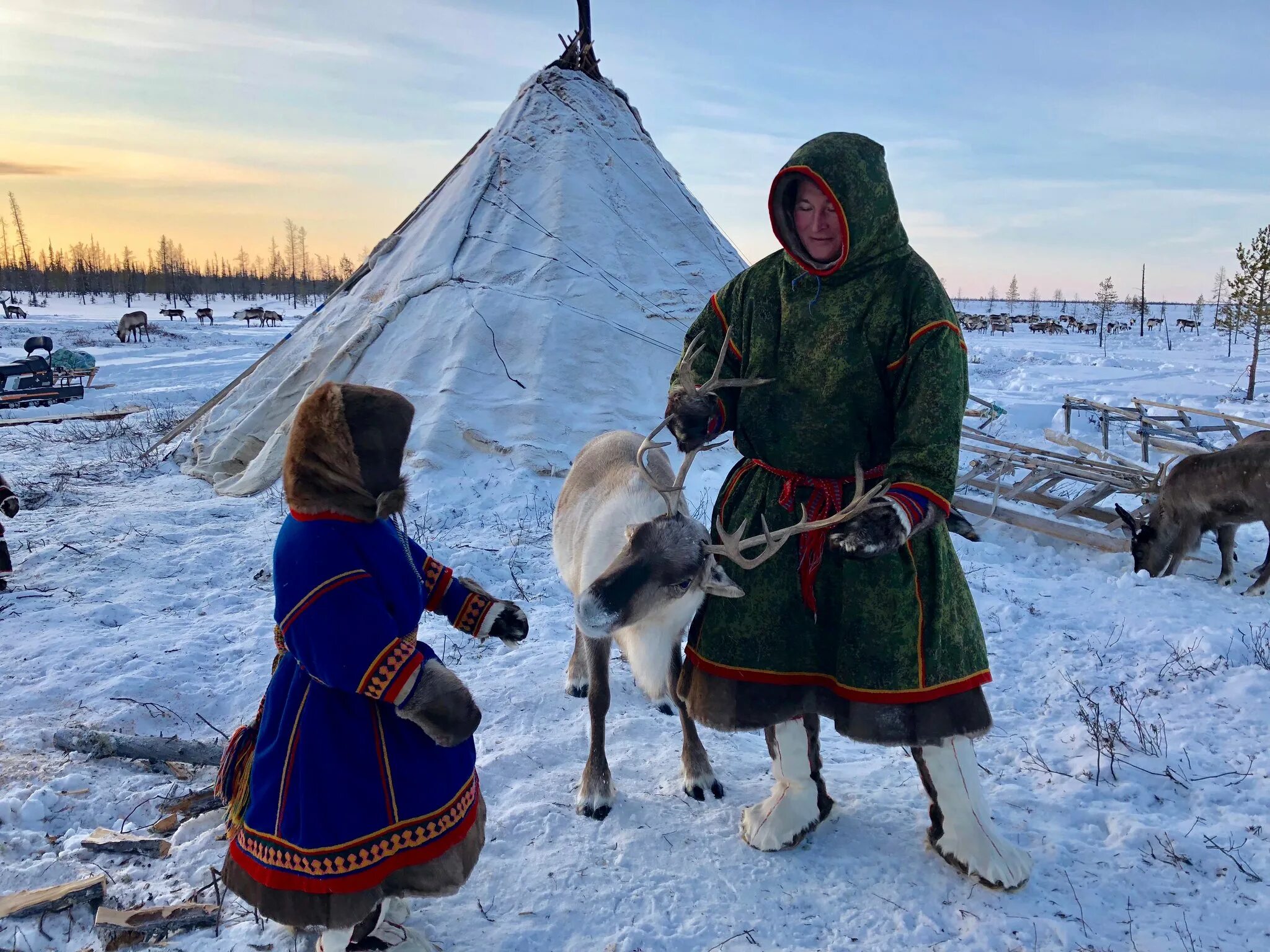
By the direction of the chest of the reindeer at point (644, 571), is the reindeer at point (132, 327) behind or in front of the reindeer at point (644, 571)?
behind

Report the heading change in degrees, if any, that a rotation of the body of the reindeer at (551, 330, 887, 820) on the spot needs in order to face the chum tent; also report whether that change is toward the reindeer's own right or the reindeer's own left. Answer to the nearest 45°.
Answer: approximately 180°

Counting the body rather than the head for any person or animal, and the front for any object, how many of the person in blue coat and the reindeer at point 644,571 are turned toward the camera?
1

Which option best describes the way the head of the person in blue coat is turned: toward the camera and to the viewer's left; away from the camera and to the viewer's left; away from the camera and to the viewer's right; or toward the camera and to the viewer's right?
away from the camera and to the viewer's right

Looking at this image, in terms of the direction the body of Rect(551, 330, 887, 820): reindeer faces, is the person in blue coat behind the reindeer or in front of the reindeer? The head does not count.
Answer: in front
